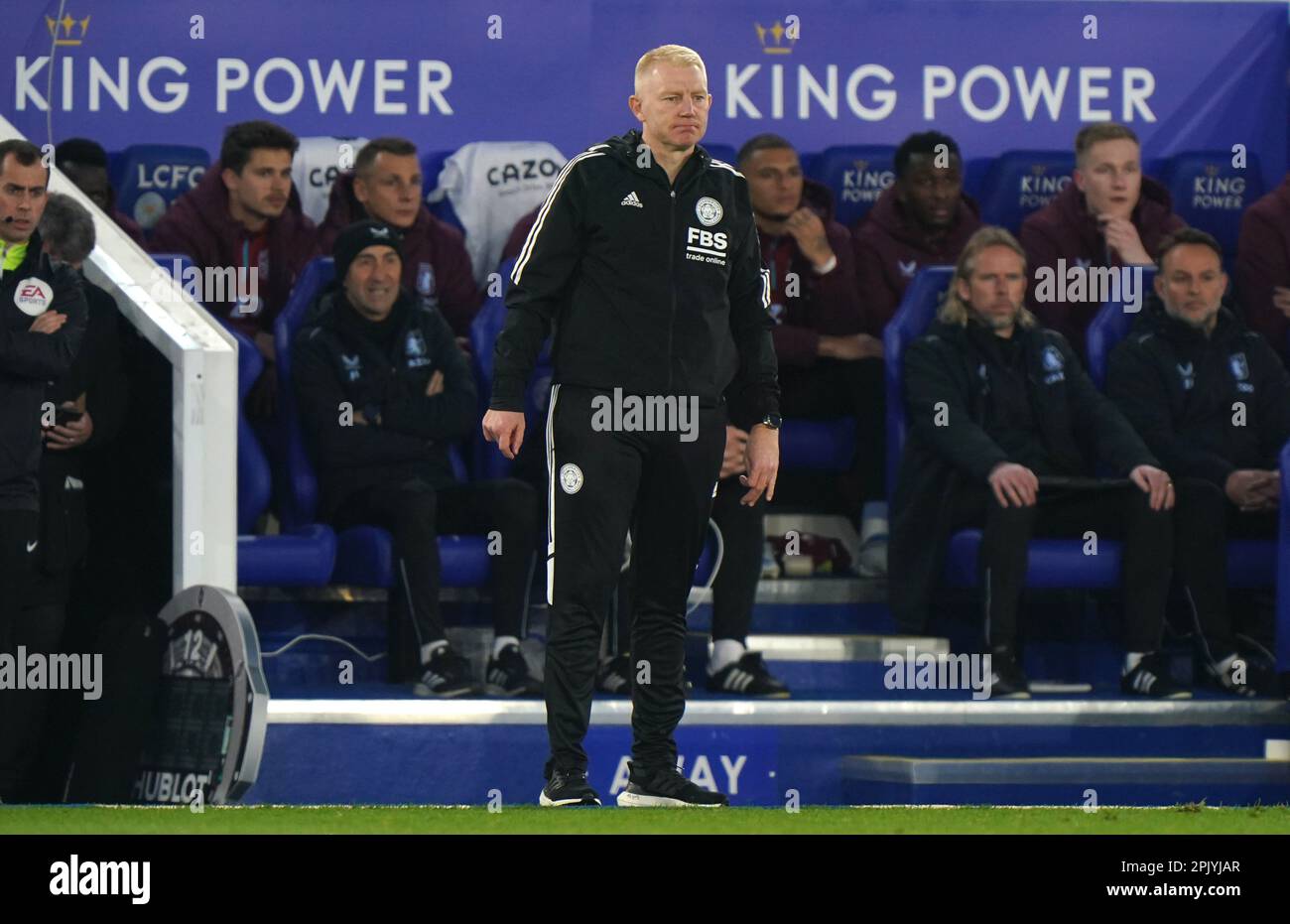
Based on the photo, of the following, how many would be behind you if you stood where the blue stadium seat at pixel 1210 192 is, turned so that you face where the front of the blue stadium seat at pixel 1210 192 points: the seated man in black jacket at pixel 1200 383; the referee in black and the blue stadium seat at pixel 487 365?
0

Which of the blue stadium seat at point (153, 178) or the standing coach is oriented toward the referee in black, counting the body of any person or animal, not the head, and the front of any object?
the blue stadium seat

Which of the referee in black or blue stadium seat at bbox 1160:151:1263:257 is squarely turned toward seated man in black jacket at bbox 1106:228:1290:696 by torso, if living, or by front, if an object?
the blue stadium seat

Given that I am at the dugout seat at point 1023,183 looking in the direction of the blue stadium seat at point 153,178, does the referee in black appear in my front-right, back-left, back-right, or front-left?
front-left

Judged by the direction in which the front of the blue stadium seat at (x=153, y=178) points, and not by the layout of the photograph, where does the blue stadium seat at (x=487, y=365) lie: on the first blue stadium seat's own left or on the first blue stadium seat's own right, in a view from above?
on the first blue stadium seat's own left

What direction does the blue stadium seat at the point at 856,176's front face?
toward the camera

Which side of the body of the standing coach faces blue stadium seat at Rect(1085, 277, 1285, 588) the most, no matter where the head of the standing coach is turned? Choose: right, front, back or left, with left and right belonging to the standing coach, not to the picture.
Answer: left

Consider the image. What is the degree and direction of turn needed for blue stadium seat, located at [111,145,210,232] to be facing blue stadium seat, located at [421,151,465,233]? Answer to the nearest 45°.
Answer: approximately 90° to its left

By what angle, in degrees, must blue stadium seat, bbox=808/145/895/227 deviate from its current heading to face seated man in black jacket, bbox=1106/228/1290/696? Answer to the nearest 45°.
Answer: approximately 45° to its left

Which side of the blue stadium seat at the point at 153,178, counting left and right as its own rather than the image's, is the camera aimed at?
front

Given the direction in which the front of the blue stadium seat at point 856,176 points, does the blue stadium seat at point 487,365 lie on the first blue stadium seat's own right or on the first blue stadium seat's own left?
on the first blue stadium seat's own right

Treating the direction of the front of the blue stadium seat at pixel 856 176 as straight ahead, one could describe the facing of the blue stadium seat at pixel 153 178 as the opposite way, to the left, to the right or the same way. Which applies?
the same way

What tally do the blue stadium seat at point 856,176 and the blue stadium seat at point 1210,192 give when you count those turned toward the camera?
2

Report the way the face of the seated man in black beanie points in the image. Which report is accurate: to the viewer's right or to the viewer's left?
to the viewer's right

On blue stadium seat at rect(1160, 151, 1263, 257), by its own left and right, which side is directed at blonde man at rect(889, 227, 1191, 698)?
front

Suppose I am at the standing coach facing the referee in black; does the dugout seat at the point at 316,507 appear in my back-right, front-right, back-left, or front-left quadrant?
front-right

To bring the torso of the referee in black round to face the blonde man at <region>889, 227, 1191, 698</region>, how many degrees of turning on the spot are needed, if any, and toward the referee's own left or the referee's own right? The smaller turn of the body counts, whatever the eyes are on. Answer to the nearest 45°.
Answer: approximately 135° to the referee's own left
